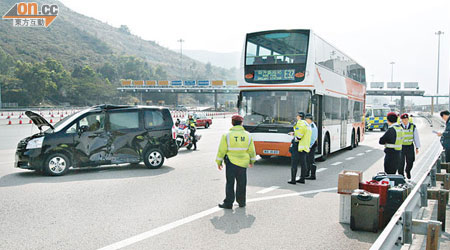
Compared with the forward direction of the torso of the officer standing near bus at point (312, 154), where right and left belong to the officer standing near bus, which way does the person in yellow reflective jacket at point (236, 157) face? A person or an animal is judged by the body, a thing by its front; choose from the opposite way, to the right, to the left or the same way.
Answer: to the right

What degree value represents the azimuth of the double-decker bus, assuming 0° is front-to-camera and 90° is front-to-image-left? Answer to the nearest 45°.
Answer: approximately 45°

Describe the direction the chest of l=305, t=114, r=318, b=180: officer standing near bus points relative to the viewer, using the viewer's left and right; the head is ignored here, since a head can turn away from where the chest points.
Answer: facing to the left of the viewer

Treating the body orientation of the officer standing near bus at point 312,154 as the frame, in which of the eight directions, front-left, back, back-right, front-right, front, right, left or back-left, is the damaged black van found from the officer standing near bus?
front

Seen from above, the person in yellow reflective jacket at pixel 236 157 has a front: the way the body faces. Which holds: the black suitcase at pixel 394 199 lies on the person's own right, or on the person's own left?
on the person's own right

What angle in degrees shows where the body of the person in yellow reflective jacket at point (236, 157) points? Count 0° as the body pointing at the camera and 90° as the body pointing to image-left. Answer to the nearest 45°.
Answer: approximately 180°

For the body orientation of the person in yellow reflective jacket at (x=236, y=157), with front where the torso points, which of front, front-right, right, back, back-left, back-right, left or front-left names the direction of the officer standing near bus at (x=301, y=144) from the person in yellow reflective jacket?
front-right

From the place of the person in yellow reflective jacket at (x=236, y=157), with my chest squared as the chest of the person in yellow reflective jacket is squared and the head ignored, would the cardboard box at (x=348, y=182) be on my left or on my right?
on my right

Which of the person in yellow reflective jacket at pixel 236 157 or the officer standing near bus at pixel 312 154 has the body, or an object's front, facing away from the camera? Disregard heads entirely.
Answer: the person in yellow reflective jacket

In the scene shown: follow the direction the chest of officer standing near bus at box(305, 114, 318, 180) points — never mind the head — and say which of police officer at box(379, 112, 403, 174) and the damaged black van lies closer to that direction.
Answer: the damaged black van

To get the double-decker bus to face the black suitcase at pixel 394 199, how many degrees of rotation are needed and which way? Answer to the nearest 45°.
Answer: approximately 45° to its left

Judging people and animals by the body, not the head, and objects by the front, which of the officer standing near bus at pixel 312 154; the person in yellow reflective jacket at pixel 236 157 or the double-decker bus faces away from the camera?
the person in yellow reflective jacket
